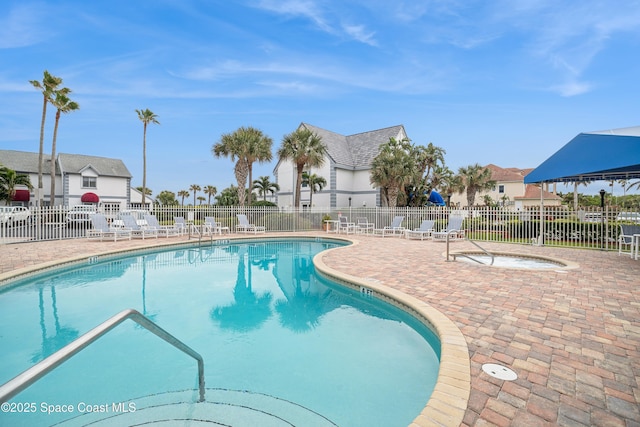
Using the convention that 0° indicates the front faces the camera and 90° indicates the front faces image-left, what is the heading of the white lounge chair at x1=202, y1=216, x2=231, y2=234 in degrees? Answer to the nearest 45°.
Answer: approximately 315°

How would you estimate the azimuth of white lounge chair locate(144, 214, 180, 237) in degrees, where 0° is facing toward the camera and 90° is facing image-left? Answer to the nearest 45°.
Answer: approximately 315°

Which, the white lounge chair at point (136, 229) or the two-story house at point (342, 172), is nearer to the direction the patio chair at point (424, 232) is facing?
the white lounge chair

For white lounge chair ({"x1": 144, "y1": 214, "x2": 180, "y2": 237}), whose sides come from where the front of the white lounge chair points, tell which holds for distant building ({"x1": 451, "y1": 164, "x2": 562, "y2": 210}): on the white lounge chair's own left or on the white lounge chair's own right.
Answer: on the white lounge chair's own left

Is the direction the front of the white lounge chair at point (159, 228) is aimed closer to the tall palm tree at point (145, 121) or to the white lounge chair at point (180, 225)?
the white lounge chair

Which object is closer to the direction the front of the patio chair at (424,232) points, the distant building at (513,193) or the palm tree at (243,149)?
the palm tree

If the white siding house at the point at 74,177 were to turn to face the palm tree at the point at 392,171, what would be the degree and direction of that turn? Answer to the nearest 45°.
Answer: approximately 45° to its left
